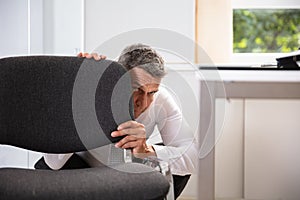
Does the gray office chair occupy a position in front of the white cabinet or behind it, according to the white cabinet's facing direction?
in front

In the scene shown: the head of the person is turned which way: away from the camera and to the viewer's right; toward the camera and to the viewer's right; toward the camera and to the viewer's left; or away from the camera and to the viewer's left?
toward the camera and to the viewer's left

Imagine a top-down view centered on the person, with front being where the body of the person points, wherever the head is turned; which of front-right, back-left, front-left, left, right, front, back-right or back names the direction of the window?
back

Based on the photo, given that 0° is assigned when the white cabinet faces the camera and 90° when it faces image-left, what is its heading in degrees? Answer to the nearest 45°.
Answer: approximately 0°
